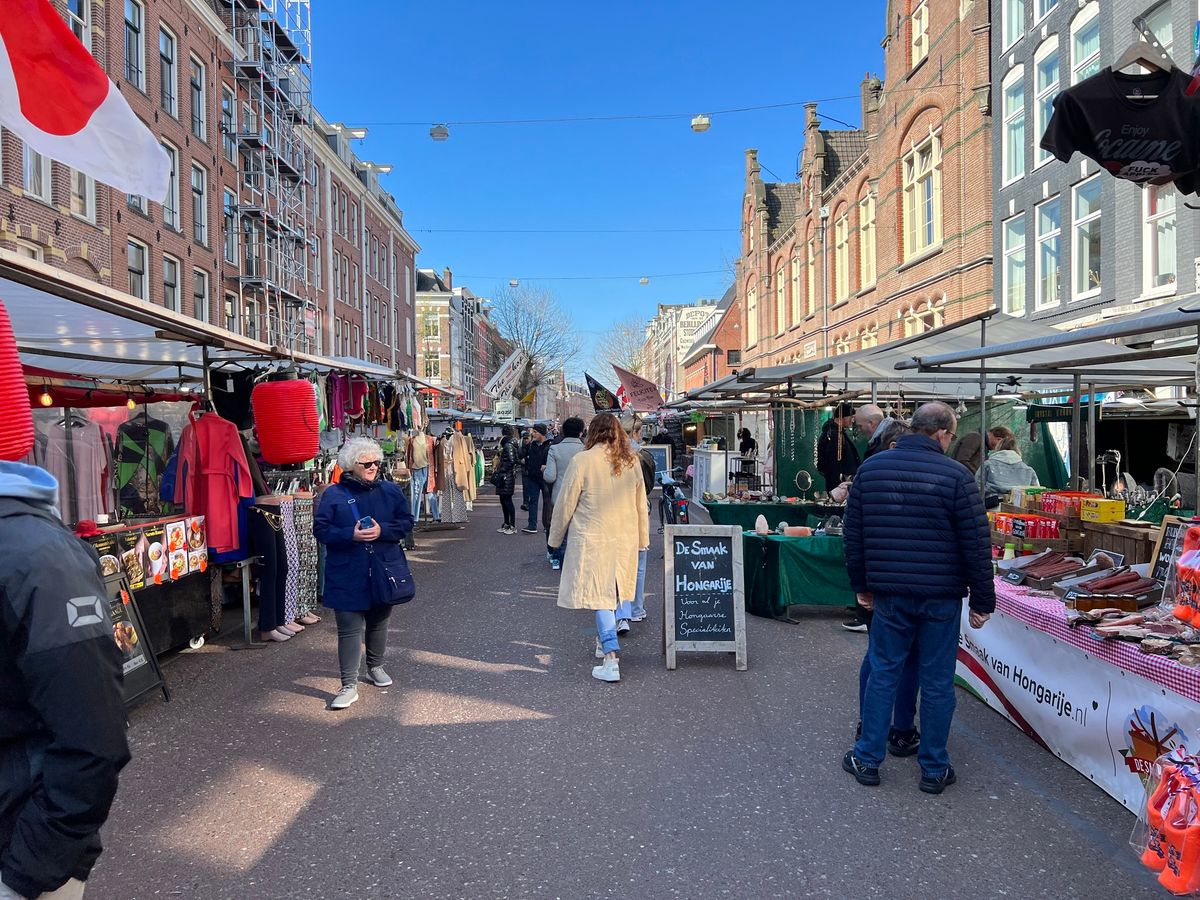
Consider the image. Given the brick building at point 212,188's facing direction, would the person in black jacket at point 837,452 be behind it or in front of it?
in front

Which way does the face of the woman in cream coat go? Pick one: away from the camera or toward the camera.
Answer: away from the camera

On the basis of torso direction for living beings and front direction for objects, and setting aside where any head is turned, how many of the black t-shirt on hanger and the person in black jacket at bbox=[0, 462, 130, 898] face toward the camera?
1

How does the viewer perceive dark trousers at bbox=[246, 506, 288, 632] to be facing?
facing the viewer and to the right of the viewer

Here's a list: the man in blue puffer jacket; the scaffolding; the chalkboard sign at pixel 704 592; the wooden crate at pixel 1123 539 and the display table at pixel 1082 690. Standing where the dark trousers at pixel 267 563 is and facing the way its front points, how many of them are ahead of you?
4

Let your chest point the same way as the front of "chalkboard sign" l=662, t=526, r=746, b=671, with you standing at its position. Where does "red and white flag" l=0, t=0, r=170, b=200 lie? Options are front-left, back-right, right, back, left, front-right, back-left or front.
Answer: front-right

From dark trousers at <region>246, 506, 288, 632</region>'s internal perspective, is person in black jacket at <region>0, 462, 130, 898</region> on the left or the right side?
on its right

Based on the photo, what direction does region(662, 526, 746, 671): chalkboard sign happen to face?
toward the camera

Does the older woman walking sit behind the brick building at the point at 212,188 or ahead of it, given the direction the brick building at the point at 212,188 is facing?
ahead

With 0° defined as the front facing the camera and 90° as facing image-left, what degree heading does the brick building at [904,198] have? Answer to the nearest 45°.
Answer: approximately 45°

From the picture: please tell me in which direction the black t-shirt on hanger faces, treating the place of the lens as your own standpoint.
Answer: facing the viewer

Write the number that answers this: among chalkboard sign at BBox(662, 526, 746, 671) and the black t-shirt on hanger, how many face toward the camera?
2
